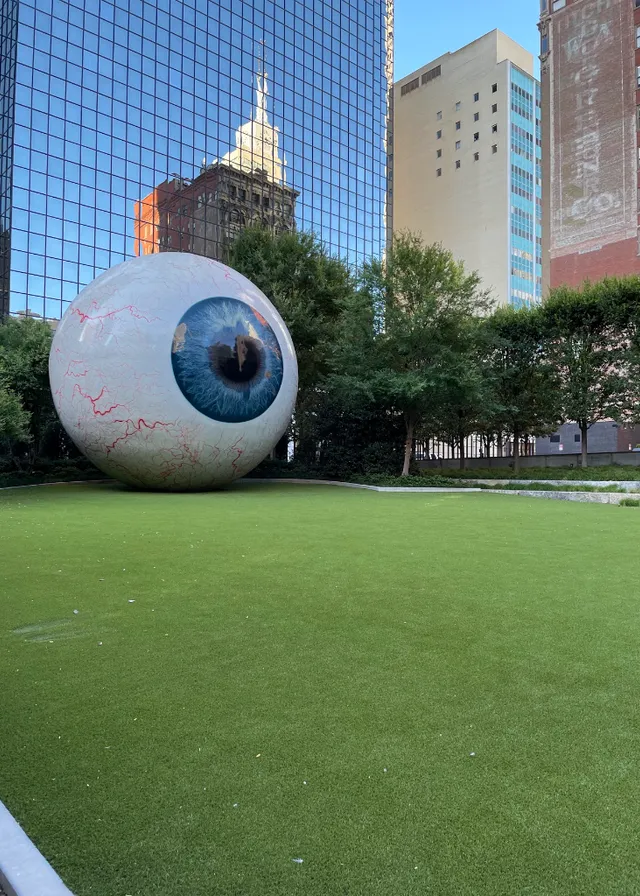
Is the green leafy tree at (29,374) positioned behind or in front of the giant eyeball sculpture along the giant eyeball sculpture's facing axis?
behind

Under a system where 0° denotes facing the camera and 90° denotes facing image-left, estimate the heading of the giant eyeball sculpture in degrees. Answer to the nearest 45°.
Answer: approximately 315°

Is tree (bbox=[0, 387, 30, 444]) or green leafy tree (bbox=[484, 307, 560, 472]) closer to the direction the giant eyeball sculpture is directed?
the green leafy tree

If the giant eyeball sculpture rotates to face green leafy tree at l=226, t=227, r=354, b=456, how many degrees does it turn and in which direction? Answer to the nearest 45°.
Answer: approximately 90° to its left

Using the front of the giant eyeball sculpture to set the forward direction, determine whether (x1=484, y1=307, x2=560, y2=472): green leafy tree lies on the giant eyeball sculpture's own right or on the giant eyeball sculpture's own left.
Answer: on the giant eyeball sculpture's own left

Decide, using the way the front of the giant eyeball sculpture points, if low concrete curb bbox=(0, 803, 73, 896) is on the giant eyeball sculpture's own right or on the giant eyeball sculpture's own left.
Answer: on the giant eyeball sculpture's own right
